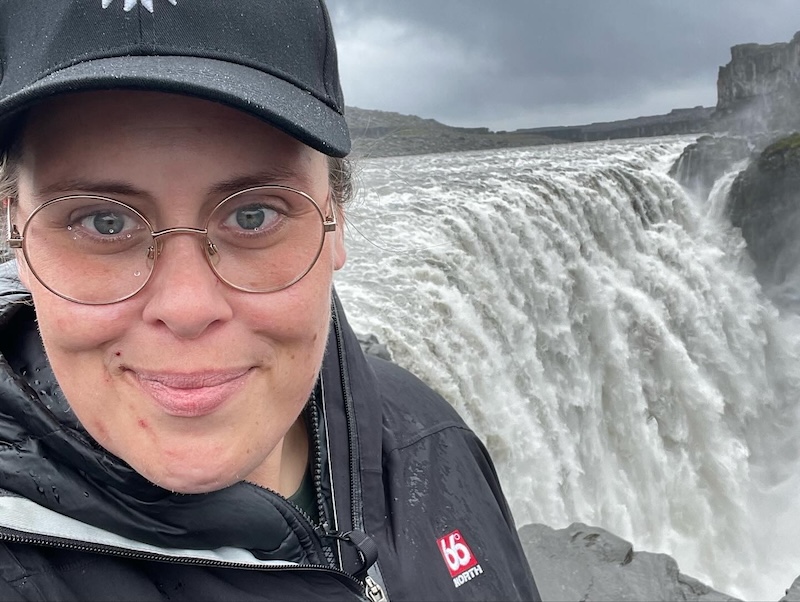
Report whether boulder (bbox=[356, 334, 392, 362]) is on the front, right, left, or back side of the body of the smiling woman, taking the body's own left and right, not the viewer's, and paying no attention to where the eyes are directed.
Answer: back

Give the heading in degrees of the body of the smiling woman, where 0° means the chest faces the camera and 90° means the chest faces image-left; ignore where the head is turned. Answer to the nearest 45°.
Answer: approximately 0°

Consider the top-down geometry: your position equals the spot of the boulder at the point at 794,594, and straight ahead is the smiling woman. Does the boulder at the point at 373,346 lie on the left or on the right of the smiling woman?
right

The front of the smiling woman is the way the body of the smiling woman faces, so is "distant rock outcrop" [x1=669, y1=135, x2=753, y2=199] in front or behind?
behind

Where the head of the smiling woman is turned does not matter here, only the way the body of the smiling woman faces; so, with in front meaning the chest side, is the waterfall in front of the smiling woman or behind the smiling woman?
behind

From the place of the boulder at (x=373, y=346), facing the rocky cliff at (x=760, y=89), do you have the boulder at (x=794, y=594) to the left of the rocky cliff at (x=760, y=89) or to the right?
right

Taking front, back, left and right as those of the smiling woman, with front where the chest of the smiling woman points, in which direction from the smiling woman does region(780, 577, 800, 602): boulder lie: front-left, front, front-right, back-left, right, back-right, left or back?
back-left
